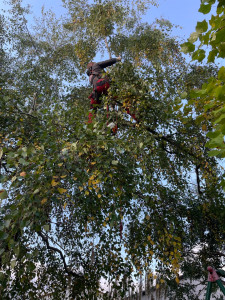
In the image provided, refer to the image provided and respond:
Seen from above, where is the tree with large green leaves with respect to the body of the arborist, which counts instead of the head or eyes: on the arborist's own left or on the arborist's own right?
on the arborist's own right
